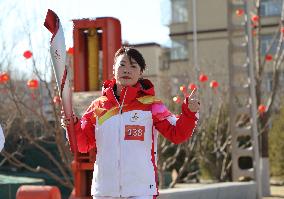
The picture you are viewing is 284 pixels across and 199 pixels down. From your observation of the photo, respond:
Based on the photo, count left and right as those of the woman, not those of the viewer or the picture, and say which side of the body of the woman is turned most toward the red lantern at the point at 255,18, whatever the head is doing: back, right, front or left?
back

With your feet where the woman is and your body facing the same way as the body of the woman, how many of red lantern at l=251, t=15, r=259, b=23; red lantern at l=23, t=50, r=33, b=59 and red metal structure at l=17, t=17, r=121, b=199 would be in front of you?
0

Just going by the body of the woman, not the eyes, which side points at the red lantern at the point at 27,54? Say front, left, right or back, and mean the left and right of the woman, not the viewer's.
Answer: back

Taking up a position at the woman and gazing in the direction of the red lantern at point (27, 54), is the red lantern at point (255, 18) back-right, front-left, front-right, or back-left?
front-right

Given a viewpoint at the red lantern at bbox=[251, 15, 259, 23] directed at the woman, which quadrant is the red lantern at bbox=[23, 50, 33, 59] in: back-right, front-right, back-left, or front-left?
front-right

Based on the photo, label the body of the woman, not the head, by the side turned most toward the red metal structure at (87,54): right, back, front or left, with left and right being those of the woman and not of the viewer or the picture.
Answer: back
